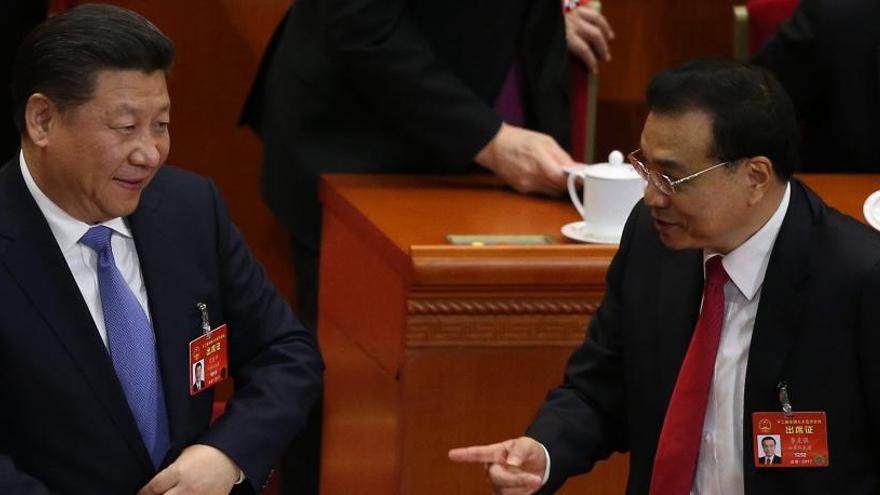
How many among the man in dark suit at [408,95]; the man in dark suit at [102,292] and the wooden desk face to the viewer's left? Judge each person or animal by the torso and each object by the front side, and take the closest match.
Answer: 0

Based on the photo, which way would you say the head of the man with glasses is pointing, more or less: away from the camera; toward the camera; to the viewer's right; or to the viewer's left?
to the viewer's left

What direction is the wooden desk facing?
toward the camera

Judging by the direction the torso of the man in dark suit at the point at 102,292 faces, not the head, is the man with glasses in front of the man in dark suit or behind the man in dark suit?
in front

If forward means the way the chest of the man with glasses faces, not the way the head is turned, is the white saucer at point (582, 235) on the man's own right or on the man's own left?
on the man's own right

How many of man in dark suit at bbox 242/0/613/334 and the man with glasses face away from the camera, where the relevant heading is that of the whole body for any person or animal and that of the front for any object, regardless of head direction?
0

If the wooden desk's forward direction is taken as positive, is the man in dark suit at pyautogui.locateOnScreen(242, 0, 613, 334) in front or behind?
behind

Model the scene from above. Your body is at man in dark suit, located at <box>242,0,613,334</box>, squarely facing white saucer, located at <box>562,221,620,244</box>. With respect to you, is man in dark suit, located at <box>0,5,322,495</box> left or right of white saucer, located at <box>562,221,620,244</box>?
right

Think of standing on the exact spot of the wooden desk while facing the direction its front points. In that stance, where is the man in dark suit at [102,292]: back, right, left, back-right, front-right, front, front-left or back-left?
front-right

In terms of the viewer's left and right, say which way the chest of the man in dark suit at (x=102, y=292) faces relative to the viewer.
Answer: facing the viewer and to the right of the viewer

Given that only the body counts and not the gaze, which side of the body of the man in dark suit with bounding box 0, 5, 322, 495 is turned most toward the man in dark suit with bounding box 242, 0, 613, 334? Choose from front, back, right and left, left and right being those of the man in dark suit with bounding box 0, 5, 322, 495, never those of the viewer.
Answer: left

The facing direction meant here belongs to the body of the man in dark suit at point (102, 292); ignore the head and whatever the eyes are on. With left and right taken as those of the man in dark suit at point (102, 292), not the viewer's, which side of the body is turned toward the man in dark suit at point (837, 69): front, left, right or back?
left

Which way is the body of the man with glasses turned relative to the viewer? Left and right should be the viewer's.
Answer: facing the viewer and to the left of the viewer
